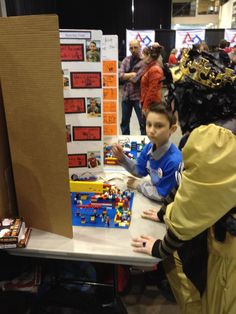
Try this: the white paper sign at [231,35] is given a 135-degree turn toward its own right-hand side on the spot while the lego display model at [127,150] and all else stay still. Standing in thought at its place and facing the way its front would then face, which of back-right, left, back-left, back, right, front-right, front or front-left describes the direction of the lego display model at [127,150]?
back-left

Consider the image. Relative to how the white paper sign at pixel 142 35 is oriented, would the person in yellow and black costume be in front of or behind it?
in front

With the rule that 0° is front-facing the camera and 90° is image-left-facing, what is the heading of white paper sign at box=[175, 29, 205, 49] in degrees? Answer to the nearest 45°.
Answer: approximately 0°

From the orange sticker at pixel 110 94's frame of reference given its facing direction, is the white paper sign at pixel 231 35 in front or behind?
behind

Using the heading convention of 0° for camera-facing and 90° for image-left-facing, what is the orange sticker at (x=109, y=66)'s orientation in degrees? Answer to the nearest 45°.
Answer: approximately 0°

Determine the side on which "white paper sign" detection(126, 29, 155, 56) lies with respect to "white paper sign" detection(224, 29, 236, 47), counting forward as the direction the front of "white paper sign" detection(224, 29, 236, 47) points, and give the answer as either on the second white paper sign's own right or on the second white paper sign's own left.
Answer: on the second white paper sign's own right

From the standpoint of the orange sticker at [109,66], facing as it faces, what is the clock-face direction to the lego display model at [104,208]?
The lego display model is roughly at 12 o'clock from the orange sticker.

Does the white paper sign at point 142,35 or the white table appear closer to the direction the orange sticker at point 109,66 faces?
the white table

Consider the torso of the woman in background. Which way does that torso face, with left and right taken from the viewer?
facing to the left of the viewer

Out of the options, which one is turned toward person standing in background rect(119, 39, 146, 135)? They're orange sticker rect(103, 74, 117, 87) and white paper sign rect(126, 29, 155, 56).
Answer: the white paper sign
